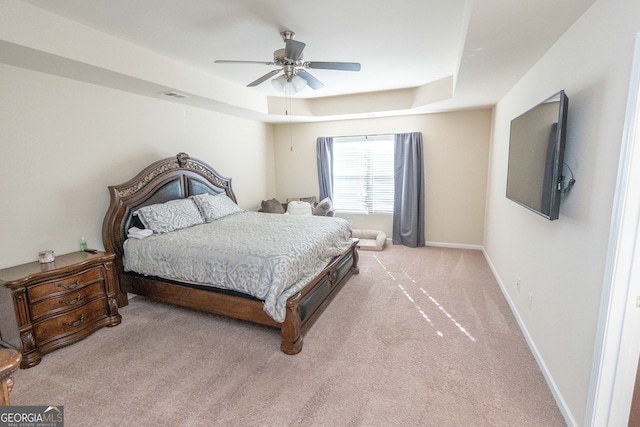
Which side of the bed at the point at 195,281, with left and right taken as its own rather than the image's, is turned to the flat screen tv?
front

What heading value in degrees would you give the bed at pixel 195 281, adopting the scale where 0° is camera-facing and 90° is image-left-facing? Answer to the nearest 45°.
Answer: approximately 315°

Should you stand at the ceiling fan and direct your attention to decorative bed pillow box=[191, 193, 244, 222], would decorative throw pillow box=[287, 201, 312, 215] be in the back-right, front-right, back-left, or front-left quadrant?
front-right

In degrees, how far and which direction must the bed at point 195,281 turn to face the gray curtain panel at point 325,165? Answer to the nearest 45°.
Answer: approximately 90° to its left

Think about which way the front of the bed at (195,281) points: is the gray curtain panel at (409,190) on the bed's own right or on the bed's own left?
on the bed's own left

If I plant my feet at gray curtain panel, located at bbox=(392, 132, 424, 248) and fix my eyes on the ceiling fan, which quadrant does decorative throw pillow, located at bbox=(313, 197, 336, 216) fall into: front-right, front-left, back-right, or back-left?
front-right
